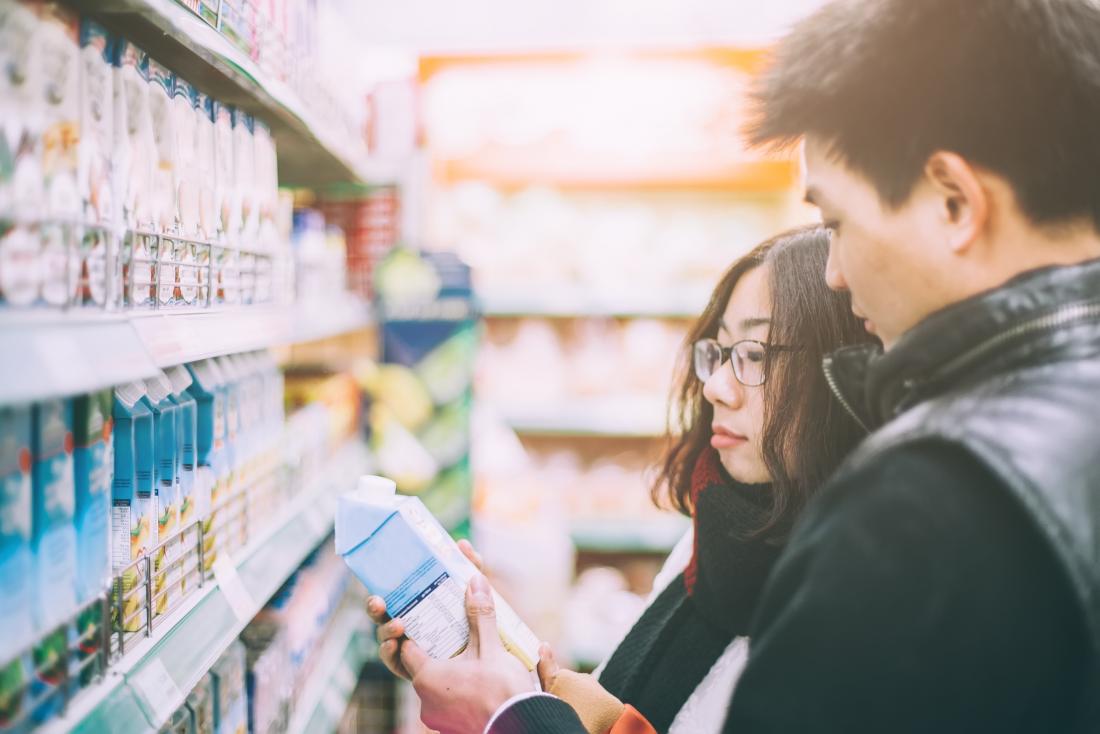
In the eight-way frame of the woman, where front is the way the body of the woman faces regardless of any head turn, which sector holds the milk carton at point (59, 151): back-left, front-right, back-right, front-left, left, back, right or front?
front

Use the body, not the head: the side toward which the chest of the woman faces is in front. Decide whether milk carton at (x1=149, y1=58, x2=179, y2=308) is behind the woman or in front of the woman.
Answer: in front

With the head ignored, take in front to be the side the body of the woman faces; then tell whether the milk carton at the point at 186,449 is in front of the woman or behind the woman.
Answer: in front

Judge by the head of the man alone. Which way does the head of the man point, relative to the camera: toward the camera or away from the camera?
away from the camera

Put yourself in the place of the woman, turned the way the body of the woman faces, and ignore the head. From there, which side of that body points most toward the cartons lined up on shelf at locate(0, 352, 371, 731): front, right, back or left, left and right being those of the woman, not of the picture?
front

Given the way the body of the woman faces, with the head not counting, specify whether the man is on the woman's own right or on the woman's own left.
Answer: on the woman's own left

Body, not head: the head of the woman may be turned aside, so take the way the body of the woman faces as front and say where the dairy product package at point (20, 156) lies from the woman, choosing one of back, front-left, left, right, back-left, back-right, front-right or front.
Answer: front

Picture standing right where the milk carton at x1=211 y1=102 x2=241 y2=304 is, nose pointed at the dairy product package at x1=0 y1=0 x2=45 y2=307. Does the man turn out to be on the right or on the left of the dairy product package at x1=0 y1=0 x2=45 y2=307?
left

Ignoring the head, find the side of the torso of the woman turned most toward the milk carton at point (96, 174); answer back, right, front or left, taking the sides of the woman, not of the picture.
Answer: front
